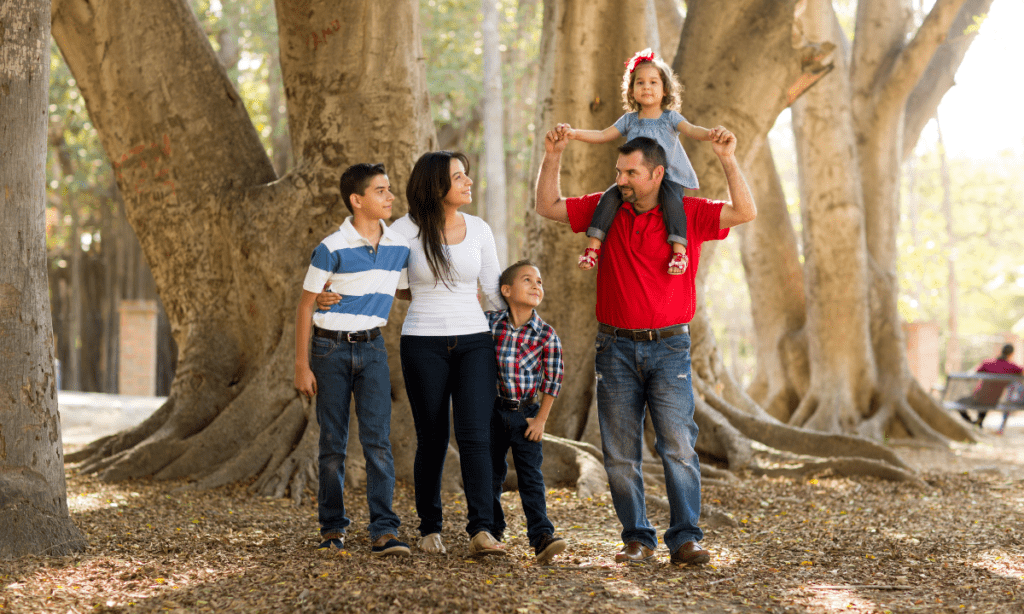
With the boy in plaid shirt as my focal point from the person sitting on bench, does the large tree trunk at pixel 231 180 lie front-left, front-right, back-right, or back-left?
front-right

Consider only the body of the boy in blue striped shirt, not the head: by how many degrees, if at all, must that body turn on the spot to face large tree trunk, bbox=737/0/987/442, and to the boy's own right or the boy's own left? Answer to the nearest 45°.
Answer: approximately 90° to the boy's own left

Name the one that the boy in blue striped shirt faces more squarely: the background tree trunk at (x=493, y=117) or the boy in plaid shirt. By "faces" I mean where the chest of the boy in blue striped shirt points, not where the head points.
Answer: the boy in plaid shirt

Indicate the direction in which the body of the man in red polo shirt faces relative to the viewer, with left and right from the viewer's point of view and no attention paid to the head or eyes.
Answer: facing the viewer

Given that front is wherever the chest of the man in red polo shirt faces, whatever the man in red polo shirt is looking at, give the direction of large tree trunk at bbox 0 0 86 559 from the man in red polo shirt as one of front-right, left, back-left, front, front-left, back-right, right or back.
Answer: right

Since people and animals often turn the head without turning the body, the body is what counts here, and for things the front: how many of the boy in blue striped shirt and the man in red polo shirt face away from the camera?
0

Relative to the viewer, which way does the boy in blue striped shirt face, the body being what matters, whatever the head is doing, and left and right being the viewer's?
facing the viewer and to the right of the viewer

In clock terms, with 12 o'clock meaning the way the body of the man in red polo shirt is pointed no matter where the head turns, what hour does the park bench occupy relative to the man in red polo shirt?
The park bench is roughly at 7 o'clock from the man in red polo shirt.

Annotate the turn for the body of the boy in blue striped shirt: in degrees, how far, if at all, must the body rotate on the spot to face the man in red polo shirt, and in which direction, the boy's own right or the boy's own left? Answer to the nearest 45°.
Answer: approximately 45° to the boy's own left

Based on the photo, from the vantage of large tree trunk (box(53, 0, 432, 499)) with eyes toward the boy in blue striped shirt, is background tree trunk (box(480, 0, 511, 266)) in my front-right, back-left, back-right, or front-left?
back-left

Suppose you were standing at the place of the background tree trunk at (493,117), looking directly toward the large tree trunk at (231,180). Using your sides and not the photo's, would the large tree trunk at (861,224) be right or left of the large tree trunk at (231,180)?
left

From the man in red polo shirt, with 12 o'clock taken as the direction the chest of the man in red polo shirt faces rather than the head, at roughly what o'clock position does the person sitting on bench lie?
The person sitting on bench is roughly at 7 o'clock from the man in red polo shirt.

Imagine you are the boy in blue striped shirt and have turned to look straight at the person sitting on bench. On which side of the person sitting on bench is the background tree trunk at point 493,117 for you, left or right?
left

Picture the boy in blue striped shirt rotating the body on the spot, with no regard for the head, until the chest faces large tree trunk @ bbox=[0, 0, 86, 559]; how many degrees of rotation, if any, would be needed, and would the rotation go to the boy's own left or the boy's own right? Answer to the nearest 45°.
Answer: approximately 135° to the boy's own right

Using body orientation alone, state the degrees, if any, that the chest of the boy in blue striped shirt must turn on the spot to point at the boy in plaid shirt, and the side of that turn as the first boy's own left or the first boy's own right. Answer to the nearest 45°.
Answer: approximately 45° to the first boy's own left

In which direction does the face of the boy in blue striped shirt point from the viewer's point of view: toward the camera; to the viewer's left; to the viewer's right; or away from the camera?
to the viewer's right

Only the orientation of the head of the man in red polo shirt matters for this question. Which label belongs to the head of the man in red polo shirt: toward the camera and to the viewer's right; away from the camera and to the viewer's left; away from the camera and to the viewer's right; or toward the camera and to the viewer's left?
toward the camera and to the viewer's left
